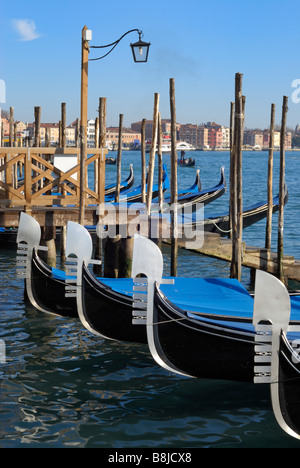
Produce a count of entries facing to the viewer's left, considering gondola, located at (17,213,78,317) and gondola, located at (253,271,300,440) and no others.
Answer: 2

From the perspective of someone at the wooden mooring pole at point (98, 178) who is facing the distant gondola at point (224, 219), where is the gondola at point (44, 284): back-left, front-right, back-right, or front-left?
back-right

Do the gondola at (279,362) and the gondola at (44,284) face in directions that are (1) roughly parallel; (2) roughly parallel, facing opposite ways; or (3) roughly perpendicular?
roughly parallel

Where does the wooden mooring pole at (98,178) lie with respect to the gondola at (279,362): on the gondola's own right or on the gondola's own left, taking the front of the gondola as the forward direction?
on the gondola's own right

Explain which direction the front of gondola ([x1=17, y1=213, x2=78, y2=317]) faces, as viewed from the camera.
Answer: facing to the left of the viewer

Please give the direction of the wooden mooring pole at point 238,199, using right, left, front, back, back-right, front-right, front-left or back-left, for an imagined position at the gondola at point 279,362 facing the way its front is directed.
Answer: right

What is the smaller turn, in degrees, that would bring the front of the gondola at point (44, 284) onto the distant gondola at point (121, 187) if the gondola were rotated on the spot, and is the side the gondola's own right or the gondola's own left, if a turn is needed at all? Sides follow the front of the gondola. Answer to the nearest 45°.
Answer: approximately 90° to the gondola's own right

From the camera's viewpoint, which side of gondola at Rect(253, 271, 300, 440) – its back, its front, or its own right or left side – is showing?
left
